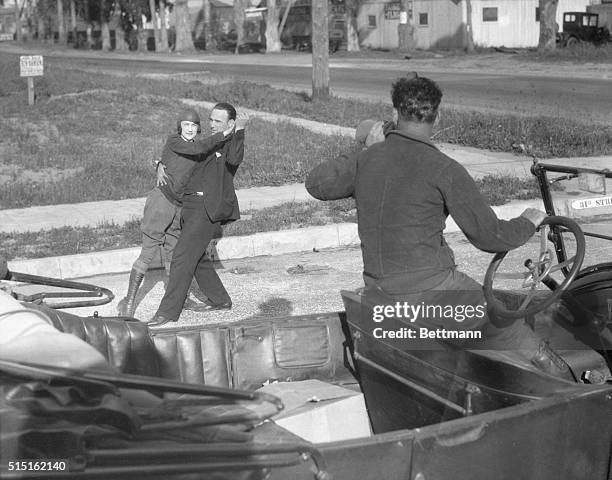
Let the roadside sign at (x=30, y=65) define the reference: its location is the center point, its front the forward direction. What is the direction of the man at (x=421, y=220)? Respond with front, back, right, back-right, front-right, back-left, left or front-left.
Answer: front

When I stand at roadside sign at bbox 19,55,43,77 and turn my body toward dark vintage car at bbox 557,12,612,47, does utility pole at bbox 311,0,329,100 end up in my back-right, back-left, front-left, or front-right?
front-right

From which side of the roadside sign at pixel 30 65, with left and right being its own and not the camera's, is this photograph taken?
front

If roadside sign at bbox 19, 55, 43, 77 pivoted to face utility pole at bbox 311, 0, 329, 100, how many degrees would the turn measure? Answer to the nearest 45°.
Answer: approximately 90° to its left

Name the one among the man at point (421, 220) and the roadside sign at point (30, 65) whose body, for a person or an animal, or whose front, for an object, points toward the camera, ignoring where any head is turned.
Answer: the roadside sign

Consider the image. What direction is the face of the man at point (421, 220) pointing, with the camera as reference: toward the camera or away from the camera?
away from the camera

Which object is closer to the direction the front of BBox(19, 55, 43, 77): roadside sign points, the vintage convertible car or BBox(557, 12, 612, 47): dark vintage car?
the vintage convertible car

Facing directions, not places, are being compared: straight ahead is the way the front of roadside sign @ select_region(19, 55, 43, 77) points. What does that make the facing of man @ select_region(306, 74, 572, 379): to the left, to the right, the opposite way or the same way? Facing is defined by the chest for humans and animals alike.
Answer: the opposite way

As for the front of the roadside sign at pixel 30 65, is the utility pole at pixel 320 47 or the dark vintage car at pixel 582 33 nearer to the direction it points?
the utility pole

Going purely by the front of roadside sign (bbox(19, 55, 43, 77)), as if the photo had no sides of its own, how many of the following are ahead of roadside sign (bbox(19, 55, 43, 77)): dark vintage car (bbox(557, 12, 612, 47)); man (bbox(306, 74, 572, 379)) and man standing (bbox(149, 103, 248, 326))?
2

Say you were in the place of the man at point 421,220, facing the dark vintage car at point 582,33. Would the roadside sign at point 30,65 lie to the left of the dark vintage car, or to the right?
left

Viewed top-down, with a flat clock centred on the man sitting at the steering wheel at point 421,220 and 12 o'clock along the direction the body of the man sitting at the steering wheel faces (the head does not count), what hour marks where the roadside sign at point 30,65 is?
The roadside sign is roughly at 11 o'clock from the man sitting at the steering wheel.

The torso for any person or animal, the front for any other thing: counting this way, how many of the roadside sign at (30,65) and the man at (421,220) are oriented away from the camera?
1

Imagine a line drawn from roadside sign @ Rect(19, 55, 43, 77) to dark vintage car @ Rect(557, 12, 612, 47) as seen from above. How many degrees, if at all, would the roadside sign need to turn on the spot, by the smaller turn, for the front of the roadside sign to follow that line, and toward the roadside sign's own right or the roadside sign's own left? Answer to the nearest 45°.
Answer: approximately 135° to the roadside sign's own left

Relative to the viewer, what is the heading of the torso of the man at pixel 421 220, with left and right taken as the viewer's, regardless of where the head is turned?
facing away from the viewer

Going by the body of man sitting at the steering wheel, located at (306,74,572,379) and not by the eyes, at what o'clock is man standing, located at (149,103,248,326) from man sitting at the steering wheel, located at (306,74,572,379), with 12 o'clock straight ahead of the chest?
man standing, located at (149,103,248,326) is roughly at 11 o'clock from man sitting at the steering wheel, located at (306,74,572,379).

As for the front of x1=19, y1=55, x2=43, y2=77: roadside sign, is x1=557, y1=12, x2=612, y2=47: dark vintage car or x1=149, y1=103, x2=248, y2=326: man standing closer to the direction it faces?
the man standing

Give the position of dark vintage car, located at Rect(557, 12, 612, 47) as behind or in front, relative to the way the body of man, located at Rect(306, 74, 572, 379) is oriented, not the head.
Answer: in front
